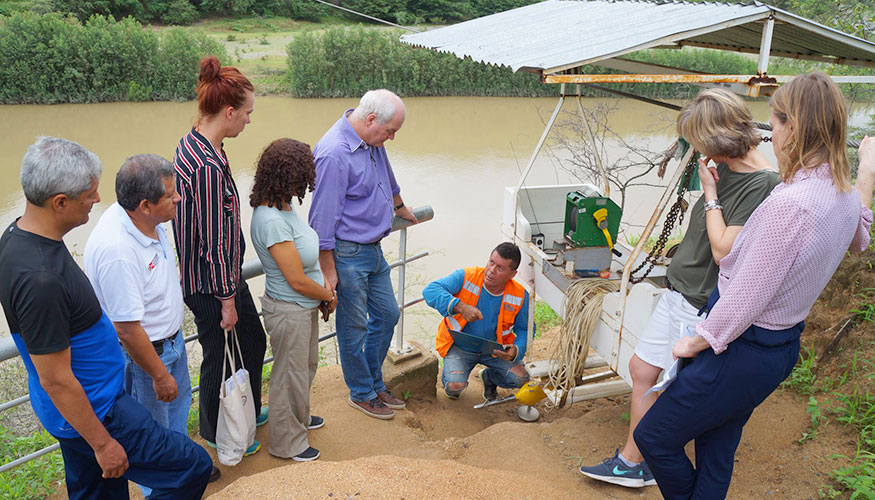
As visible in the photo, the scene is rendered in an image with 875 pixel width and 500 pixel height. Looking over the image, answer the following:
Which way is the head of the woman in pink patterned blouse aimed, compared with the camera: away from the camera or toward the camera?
away from the camera

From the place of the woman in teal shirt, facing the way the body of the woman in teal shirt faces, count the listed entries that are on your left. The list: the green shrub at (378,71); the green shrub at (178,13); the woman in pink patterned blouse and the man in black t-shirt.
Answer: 2

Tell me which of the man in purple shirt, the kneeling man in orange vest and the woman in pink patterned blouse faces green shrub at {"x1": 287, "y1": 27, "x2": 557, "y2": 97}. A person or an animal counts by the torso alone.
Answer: the woman in pink patterned blouse

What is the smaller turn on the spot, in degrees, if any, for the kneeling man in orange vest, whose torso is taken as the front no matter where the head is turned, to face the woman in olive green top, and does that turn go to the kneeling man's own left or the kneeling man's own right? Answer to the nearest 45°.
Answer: approximately 45° to the kneeling man's own left

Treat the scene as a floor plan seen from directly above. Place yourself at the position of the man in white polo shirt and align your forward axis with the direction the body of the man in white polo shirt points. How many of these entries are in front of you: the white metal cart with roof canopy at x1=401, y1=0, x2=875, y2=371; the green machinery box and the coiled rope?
3

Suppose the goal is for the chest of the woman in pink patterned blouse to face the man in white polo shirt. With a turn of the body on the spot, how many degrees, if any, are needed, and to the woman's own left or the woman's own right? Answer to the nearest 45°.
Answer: approximately 45° to the woman's own left

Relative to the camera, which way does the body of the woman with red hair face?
to the viewer's right

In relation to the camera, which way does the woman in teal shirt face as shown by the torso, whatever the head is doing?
to the viewer's right

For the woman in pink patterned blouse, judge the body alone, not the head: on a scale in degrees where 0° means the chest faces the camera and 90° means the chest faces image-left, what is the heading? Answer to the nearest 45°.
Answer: approximately 135°

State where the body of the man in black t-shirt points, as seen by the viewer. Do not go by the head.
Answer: to the viewer's right

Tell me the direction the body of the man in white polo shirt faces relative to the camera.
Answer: to the viewer's right

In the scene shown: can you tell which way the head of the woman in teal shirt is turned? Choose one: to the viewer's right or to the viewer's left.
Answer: to the viewer's right

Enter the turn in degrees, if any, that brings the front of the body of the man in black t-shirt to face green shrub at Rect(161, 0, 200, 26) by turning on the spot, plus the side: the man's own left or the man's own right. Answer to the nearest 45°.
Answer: approximately 90° to the man's own left
